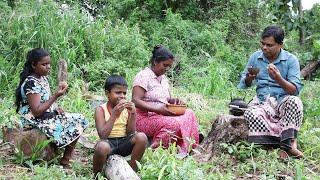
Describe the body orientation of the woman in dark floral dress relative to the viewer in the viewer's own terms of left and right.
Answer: facing the viewer and to the right of the viewer

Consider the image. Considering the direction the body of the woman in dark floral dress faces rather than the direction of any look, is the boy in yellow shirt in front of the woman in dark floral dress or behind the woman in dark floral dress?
in front

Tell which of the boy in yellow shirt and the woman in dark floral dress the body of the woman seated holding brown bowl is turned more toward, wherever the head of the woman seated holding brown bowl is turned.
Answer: the boy in yellow shirt

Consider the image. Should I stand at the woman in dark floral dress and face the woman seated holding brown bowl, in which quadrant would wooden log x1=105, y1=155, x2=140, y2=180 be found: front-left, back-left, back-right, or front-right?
front-right

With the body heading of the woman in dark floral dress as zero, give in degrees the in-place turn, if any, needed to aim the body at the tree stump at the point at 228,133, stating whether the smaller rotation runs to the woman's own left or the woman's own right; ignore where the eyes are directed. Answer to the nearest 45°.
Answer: approximately 45° to the woman's own left

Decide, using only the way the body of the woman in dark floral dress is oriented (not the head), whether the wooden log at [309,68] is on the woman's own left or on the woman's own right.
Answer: on the woman's own left

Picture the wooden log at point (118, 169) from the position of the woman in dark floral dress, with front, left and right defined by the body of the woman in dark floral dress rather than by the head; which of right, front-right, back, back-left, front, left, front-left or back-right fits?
front

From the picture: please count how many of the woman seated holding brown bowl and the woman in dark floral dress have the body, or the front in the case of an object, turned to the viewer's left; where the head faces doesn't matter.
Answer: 0

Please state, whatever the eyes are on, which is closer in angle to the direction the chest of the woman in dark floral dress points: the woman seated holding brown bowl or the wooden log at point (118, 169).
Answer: the wooden log

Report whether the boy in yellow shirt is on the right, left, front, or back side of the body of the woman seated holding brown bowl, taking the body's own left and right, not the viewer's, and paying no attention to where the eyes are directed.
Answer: right

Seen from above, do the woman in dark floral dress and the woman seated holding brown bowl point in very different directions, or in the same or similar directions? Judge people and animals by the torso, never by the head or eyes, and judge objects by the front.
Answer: same or similar directions

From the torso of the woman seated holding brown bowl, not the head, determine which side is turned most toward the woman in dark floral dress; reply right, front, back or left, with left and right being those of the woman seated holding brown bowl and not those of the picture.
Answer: right

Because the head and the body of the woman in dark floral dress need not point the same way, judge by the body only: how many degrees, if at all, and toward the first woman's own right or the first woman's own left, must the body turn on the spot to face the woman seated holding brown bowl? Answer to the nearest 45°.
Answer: approximately 45° to the first woman's own left
